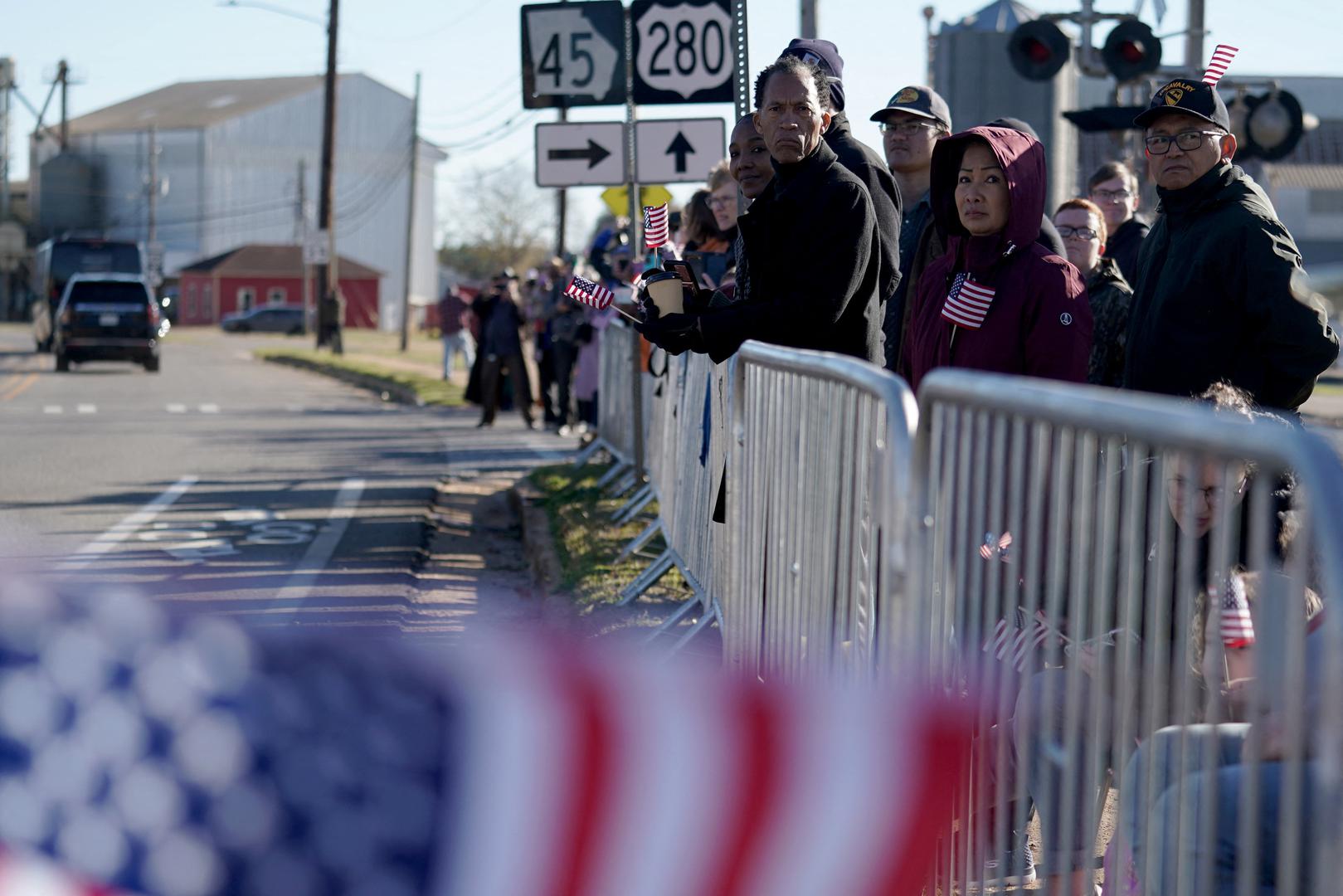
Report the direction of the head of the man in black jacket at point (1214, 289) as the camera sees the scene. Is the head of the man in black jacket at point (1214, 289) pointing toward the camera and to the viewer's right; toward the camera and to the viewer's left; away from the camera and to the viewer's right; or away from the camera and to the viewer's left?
toward the camera and to the viewer's left

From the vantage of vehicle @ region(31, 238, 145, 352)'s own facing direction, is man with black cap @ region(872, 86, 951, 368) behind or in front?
behind

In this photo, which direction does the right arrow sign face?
toward the camera

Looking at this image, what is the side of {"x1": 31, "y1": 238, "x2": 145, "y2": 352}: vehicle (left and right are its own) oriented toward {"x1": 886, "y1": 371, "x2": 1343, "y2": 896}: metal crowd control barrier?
back

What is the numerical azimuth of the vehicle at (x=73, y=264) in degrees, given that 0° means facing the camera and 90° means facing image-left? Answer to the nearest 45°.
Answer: approximately 180°

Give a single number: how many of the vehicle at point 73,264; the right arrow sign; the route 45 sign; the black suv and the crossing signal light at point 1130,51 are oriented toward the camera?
3

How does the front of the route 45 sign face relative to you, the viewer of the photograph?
facing the viewer

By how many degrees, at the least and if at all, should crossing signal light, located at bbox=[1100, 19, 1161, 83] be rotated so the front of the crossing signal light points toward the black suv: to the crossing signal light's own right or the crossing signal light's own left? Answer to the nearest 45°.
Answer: approximately 135° to the crossing signal light's own right

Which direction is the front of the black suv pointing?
away from the camera

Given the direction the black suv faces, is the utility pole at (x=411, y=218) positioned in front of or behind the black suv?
in front

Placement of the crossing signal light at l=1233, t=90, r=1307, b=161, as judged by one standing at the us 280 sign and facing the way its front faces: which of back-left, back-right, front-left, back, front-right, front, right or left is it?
back-left

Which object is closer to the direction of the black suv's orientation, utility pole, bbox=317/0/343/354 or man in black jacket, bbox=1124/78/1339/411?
the utility pole

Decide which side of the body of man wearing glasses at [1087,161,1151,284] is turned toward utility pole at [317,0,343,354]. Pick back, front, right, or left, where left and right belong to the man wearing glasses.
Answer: right

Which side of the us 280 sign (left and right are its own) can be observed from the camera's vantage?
front

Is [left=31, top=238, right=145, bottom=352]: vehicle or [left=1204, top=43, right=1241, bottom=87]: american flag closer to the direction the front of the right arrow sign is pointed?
the american flag
